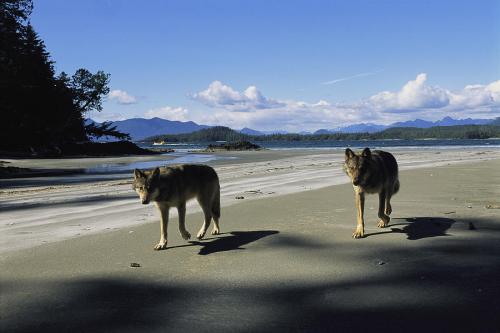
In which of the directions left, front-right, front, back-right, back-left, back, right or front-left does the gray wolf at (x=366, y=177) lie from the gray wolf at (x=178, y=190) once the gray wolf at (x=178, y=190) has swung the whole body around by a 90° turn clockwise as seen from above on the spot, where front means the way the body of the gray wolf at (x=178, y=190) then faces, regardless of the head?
back-right

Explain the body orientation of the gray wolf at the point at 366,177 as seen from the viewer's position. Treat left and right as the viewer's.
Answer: facing the viewer and to the left of the viewer
